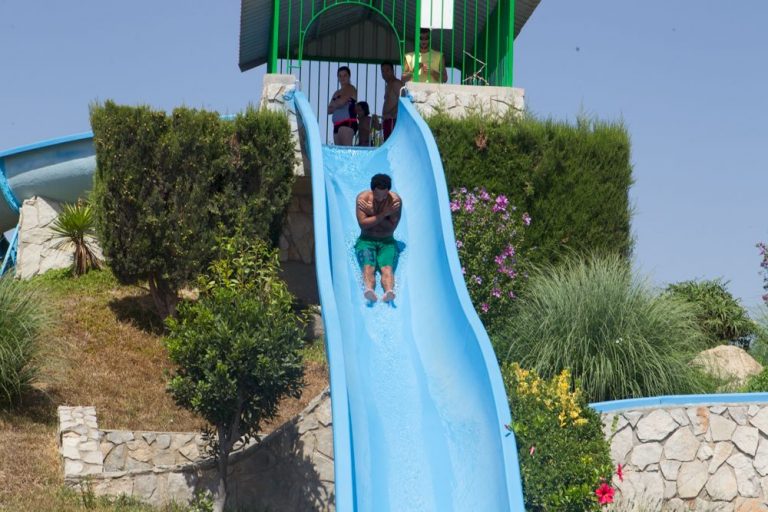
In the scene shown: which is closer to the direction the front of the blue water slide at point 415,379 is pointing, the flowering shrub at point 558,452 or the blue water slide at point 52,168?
the flowering shrub

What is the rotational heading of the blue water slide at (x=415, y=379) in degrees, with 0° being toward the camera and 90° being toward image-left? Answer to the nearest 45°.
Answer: approximately 0°

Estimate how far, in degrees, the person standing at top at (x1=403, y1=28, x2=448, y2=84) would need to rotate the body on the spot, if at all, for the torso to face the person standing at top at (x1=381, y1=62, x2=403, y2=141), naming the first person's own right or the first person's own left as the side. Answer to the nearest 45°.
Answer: approximately 135° to the first person's own right

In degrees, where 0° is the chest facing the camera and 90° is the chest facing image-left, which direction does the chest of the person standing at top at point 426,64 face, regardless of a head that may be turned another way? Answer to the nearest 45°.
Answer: approximately 0°

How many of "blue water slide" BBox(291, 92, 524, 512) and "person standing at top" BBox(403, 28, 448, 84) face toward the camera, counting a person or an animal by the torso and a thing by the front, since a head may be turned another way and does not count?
2

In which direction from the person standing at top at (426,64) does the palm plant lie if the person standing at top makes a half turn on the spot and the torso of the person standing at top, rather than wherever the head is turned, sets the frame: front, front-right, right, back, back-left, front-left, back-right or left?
left

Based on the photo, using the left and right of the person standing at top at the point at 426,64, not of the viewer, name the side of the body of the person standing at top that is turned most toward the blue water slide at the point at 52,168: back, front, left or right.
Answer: right
